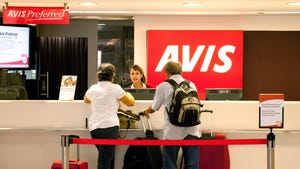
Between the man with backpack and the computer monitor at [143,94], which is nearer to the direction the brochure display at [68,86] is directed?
the man with backpack

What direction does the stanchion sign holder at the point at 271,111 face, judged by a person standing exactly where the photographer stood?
facing the viewer

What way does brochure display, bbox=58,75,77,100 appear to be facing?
toward the camera

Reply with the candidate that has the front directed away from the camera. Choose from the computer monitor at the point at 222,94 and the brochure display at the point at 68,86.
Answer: the computer monitor

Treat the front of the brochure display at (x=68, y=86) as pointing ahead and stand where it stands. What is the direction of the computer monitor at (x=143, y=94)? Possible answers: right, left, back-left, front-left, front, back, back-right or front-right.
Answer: left

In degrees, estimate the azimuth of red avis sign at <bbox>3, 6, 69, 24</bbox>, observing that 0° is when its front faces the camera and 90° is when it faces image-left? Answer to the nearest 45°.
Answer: approximately 0°

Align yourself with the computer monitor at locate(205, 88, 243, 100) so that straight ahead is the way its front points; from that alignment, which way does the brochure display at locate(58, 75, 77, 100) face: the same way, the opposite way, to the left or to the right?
the opposite way

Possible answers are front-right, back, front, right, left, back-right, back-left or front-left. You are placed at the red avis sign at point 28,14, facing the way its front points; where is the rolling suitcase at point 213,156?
front-left

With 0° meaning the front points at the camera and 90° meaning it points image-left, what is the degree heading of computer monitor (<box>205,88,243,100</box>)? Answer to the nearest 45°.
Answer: approximately 180°

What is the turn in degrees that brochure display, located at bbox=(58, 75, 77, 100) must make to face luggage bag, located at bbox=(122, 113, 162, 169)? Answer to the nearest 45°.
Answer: approximately 45° to its left

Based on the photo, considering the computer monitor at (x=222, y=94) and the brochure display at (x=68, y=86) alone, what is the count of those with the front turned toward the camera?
1

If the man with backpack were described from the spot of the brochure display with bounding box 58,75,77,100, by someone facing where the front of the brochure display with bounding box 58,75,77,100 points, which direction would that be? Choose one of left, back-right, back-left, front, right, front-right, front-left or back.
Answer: front-left

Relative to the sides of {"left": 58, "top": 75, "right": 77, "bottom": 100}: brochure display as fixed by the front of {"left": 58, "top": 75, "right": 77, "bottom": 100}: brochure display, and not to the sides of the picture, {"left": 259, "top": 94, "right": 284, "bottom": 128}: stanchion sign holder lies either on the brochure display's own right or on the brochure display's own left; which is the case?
on the brochure display's own left

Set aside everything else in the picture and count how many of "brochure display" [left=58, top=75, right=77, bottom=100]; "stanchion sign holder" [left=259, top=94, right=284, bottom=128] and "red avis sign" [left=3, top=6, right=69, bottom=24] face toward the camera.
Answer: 3

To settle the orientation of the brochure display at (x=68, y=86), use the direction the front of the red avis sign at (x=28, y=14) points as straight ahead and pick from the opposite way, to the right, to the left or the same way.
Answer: the same way
